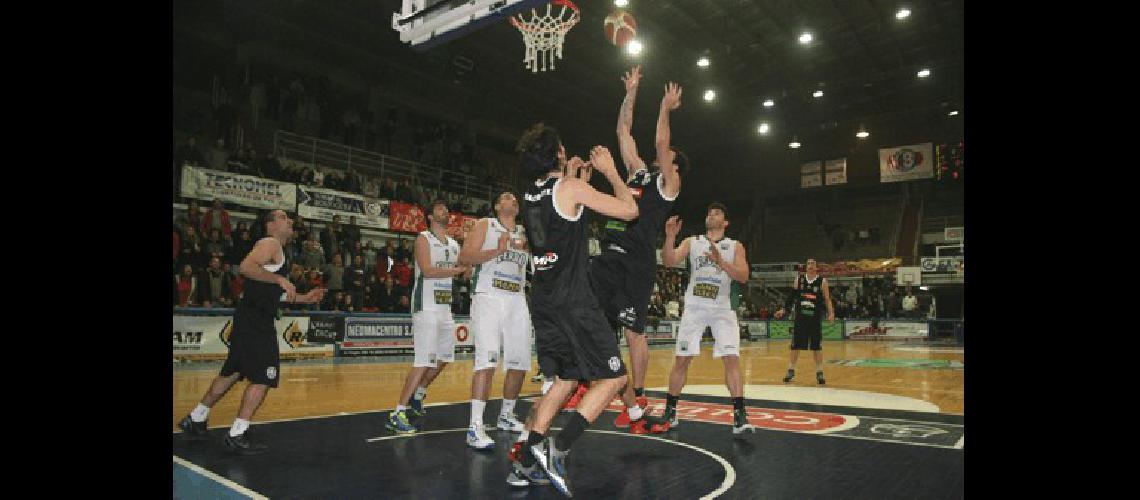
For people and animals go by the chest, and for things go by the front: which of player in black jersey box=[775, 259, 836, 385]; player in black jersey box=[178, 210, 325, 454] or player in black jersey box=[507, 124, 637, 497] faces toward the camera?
player in black jersey box=[775, 259, 836, 385]

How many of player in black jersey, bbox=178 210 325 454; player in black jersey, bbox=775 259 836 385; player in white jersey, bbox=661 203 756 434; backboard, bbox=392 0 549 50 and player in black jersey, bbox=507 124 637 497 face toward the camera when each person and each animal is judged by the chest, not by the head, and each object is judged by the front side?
2

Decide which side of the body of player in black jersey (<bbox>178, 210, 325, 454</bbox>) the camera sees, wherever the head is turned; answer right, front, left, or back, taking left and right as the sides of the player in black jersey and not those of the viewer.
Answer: right

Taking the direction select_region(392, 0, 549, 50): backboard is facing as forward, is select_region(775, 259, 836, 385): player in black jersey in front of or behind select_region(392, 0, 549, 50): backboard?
in front

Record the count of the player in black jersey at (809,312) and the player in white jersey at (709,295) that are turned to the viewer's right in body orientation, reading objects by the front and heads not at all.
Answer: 0

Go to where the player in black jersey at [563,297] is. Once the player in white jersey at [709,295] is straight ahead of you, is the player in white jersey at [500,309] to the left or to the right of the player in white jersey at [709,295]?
left

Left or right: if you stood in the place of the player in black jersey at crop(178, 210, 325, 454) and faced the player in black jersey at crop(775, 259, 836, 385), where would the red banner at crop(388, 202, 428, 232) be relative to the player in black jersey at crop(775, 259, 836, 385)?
left

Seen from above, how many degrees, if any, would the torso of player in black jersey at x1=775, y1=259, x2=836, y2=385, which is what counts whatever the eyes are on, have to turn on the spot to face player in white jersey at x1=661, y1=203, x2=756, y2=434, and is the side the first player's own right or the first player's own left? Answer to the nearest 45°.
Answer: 0° — they already face them

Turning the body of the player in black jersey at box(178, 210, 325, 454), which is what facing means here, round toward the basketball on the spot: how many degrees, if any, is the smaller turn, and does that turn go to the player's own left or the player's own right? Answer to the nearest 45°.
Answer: approximately 45° to the player's own left

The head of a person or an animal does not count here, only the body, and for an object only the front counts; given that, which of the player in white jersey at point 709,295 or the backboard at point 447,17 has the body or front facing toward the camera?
the player in white jersey

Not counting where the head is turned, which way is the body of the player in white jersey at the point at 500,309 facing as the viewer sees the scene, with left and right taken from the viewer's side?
facing the viewer and to the right of the viewer

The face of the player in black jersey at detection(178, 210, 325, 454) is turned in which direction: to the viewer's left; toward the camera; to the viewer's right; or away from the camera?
to the viewer's right

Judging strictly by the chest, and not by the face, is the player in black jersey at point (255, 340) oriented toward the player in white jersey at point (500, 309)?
yes
